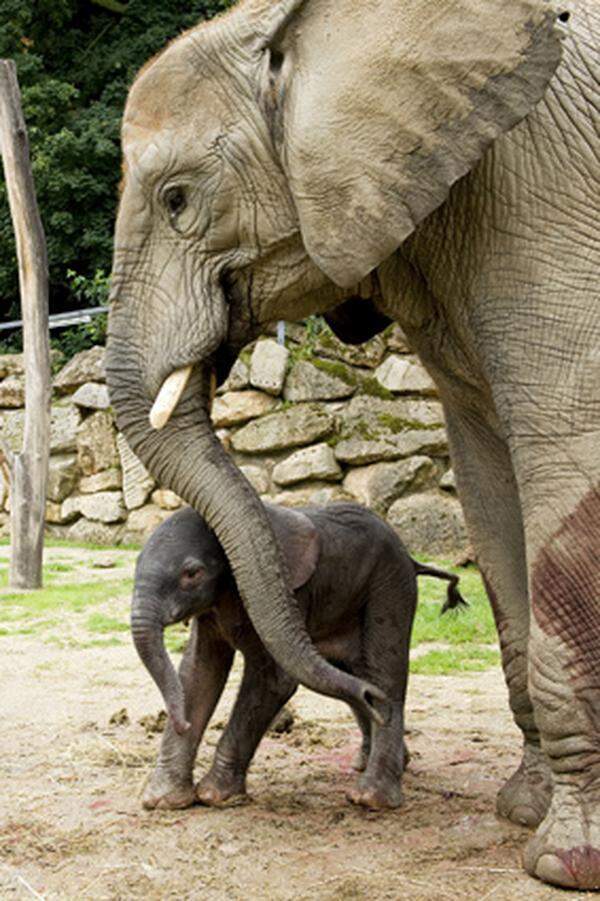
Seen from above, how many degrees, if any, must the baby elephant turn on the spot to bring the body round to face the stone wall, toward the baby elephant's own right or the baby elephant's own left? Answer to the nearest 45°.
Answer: approximately 90° to the baby elephant's own right

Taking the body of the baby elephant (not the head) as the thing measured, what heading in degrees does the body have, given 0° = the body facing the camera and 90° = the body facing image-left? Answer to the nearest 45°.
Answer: approximately 90°

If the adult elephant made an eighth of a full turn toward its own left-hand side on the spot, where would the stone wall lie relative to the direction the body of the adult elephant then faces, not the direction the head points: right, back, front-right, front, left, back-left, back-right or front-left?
back-right

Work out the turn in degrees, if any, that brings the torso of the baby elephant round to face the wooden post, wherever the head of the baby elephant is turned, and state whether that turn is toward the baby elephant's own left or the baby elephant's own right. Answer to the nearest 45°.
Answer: approximately 90° to the baby elephant's own right

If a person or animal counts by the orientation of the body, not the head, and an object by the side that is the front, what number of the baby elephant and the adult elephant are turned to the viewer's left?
2

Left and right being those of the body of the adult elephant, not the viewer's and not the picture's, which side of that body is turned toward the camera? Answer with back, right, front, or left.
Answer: left

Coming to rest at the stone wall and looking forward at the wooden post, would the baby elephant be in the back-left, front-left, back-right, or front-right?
front-left
